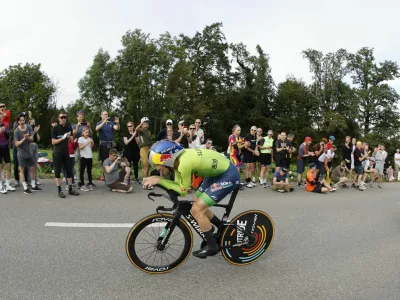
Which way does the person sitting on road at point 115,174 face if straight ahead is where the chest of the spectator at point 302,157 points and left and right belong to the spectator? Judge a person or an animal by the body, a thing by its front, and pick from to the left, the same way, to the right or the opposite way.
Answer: the same way

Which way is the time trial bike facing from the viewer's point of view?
to the viewer's left

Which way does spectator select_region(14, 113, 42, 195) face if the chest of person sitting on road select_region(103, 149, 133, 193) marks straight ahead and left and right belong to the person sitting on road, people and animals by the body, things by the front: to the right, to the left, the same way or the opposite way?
the same way

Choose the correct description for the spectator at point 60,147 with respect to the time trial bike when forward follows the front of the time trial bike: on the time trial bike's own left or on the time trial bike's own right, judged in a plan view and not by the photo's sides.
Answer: on the time trial bike's own right

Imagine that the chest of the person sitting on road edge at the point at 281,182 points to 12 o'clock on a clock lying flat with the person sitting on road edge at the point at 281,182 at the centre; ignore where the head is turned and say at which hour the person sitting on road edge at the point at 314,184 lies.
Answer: the person sitting on road edge at the point at 314,184 is roughly at 8 o'clock from the person sitting on road edge at the point at 281,182.

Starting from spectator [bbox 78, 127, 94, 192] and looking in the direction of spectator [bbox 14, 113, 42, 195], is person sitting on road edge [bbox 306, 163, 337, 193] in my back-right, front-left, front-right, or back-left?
back-left

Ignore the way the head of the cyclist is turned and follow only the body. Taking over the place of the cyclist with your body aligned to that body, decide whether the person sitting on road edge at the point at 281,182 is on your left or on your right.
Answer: on your right

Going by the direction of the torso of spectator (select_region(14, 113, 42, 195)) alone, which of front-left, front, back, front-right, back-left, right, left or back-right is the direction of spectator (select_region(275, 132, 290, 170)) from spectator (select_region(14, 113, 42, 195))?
front-left

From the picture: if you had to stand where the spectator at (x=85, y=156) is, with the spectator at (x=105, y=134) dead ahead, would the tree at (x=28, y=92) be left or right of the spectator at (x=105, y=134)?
left

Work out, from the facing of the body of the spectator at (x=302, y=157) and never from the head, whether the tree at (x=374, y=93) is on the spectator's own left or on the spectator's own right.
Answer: on the spectator's own left

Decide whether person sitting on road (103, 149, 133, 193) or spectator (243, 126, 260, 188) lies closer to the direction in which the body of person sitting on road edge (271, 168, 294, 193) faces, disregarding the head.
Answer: the person sitting on road

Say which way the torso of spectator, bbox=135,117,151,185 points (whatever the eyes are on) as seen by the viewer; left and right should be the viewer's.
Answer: facing the viewer and to the left of the viewer

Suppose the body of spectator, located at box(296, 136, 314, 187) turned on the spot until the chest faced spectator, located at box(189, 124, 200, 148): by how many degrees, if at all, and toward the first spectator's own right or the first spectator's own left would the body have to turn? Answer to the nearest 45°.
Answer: approximately 135° to the first spectator's own right

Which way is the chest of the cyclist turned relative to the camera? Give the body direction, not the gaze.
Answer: to the viewer's left

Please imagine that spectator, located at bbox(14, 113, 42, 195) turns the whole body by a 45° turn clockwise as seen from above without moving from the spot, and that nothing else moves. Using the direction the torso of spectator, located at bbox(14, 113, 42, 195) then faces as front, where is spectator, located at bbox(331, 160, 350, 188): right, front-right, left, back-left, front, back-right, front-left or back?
left
